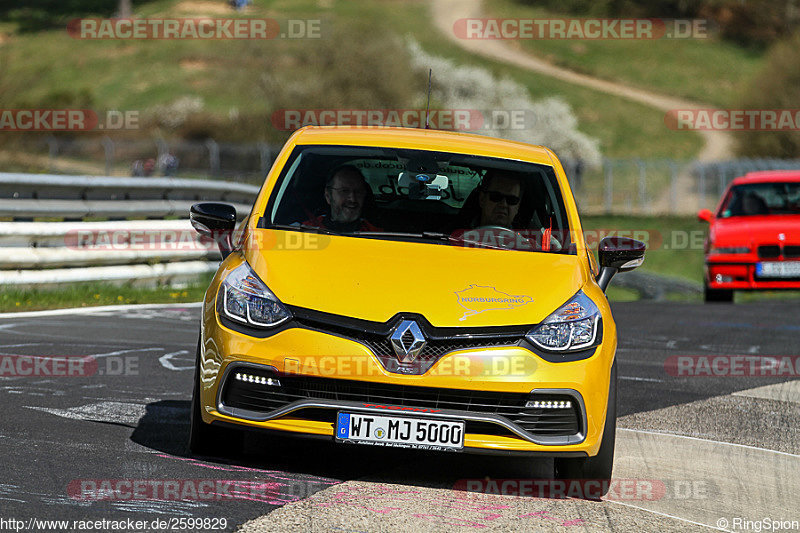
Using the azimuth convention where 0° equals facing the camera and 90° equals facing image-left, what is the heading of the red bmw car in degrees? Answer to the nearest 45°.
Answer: approximately 0°

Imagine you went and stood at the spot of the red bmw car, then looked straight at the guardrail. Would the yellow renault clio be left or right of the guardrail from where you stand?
left

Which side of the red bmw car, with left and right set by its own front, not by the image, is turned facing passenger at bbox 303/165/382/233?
front

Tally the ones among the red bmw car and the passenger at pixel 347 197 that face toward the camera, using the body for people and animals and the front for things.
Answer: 2

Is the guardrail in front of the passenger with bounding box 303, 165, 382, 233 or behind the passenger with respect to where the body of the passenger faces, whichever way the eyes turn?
behind

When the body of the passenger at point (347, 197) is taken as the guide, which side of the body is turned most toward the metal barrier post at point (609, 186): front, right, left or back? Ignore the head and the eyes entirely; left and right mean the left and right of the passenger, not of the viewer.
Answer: back

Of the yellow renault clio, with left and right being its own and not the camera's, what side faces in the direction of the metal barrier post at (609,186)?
back

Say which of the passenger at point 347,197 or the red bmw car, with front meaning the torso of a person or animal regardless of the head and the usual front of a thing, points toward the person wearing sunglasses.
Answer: the red bmw car
